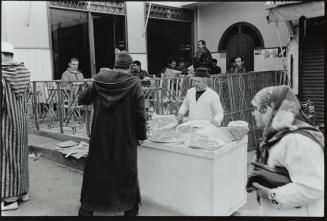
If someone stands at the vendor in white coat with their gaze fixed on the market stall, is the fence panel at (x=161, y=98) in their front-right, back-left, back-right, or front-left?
back-right

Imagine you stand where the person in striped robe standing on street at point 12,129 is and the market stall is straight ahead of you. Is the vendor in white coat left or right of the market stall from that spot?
left

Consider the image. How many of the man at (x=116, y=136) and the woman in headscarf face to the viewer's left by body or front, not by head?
1

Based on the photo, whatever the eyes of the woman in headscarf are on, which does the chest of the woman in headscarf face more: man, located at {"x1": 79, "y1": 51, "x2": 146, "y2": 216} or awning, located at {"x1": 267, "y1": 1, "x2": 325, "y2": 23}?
the man

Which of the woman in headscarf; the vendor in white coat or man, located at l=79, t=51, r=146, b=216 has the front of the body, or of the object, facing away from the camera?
the man

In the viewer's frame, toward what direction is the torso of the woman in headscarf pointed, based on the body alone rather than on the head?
to the viewer's left

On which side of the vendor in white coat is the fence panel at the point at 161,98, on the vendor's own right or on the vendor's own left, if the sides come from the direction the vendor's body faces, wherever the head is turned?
on the vendor's own right

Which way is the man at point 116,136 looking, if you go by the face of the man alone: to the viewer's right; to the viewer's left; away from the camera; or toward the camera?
away from the camera

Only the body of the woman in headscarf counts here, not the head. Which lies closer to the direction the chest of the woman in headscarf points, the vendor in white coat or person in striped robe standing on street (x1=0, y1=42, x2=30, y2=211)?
the person in striped robe standing on street

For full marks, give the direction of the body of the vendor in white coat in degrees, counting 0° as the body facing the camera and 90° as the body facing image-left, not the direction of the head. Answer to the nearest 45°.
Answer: approximately 45°

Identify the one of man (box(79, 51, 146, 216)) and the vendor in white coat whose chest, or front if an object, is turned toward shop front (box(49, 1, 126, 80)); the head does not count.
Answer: the man

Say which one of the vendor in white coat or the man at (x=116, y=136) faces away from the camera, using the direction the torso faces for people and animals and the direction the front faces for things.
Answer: the man

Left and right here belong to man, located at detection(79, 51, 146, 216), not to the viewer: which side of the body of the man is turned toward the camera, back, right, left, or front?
back

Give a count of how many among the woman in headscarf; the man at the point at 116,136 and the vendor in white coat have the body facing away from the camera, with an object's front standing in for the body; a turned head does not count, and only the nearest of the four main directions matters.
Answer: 1

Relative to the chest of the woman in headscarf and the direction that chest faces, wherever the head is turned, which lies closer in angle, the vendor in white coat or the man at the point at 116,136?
the man
